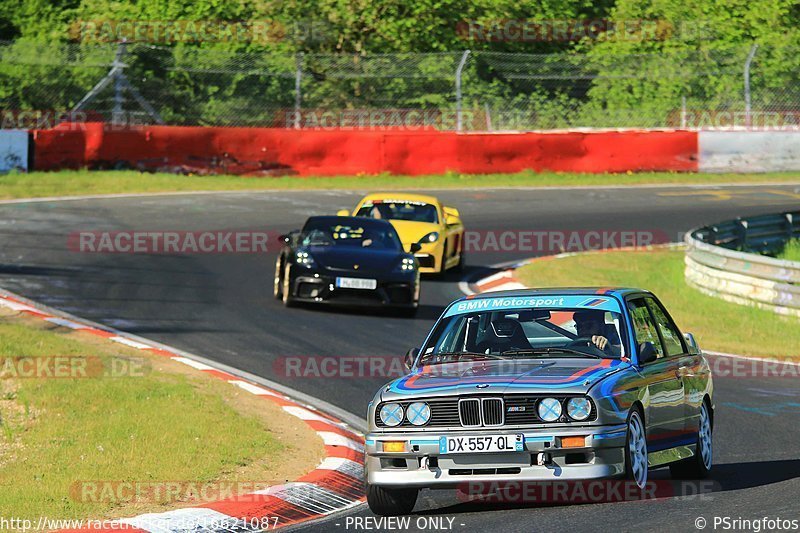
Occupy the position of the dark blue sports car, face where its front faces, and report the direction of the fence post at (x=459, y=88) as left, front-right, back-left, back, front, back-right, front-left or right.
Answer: back

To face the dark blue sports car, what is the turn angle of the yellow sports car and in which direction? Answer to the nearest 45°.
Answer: approximately 45° to its left

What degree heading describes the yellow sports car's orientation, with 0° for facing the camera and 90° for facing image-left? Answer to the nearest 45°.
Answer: approximately 45°

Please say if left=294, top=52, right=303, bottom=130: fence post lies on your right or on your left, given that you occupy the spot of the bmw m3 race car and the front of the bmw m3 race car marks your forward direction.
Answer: on your right

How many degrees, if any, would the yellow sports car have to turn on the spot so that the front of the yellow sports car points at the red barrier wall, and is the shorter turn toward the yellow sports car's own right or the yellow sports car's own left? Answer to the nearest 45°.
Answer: approximately 135° to the yellow sports car's own right

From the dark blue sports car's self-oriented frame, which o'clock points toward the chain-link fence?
The chain-link fence is roughly at 6 o'clock from the dark blue sports car.

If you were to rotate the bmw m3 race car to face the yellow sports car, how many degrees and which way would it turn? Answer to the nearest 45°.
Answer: approximately 135° to its right

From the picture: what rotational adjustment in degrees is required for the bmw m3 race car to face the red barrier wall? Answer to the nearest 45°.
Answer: approximately 135° to its right

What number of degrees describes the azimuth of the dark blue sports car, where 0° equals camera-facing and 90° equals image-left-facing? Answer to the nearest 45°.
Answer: approximately 0°

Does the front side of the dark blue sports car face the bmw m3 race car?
yes

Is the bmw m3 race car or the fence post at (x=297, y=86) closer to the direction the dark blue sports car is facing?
the bmw m3 race car

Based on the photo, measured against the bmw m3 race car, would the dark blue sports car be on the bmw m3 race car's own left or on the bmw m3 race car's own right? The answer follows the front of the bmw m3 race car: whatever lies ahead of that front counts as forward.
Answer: on the bmw m3 race car's own right

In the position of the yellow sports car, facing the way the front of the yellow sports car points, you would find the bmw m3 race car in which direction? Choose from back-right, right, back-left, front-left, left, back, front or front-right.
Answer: front-left
